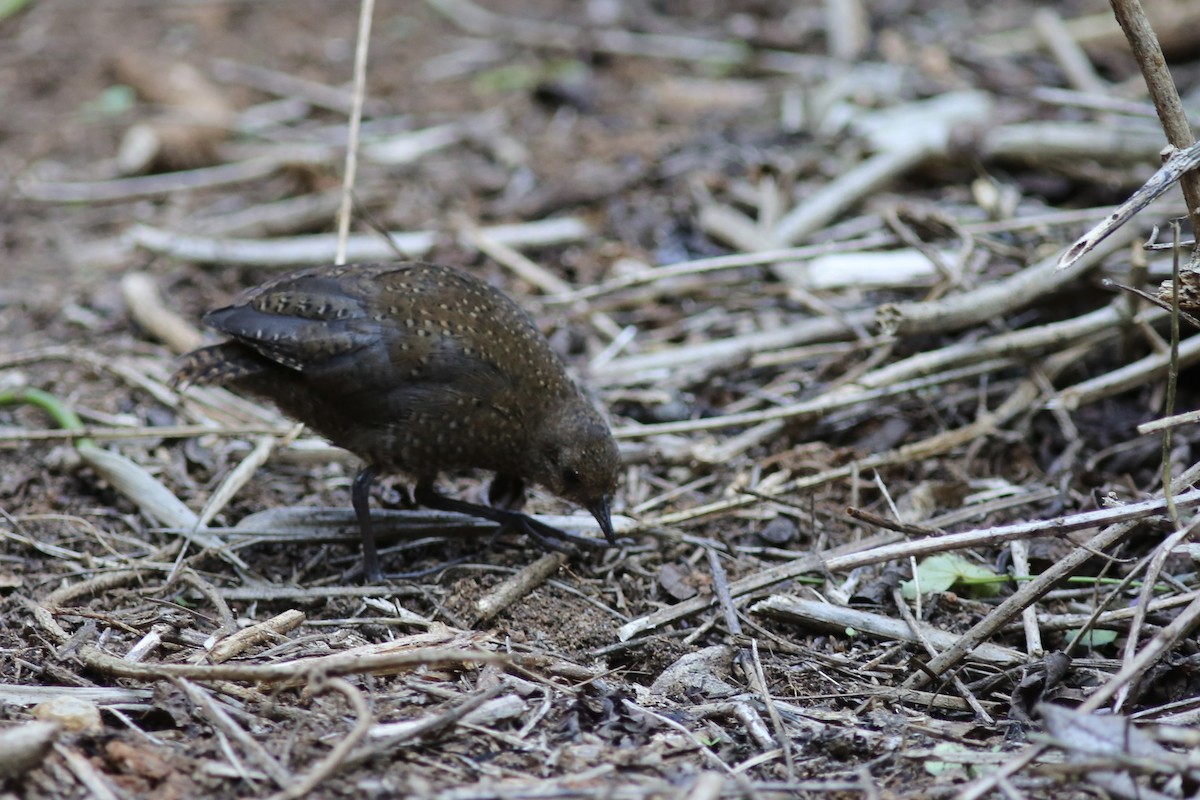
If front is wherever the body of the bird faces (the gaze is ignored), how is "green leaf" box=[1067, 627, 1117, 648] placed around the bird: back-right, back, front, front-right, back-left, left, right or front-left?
front-right

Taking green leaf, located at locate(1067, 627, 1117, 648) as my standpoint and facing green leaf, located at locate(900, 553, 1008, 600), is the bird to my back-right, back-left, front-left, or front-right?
front-left

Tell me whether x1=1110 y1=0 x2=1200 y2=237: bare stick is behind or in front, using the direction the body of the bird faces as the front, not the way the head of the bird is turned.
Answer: in front

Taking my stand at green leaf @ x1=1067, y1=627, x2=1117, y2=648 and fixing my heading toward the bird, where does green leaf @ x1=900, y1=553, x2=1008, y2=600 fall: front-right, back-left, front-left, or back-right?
front-right

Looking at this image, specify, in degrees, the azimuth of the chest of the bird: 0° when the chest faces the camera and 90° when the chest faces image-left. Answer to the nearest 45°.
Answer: approximately 270°

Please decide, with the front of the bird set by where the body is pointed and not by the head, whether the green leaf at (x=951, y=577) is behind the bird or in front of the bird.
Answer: in front
